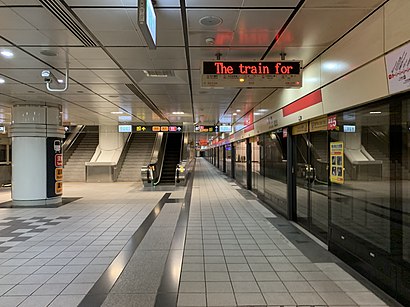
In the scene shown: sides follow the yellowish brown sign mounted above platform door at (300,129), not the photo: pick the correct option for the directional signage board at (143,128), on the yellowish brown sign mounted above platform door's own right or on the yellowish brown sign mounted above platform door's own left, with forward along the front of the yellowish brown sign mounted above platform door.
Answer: on the yellowish brown sign mounted above platform door's own right

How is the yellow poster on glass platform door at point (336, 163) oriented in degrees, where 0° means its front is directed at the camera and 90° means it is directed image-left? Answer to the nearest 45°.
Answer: approximately 45°

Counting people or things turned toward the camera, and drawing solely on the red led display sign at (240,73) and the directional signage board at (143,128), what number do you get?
2

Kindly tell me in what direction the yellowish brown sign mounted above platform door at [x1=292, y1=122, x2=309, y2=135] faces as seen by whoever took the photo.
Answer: facing the viewer and to the left of the viewer

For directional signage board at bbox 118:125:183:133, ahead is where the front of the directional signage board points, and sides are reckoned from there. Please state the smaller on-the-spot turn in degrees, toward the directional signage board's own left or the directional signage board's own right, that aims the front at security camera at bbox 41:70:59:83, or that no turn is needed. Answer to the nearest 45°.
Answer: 0° — it already faces it

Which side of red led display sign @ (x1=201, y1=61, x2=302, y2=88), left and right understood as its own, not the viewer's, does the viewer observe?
front

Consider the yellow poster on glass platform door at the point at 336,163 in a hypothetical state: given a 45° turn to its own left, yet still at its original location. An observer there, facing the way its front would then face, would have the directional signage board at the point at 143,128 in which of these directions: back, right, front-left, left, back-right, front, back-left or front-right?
back-right

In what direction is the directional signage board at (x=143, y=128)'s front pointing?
toward the camera

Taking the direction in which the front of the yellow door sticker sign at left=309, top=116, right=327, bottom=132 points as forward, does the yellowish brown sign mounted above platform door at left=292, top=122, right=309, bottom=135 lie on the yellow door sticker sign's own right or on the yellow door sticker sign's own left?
on the yellow door sticker sign's own right
